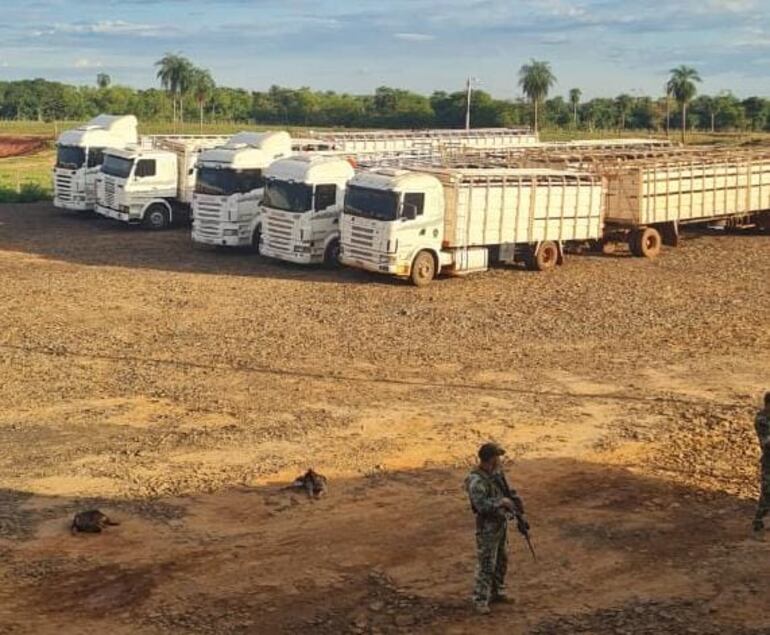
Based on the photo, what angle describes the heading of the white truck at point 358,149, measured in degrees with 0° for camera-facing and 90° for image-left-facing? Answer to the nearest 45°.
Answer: approximately 45°

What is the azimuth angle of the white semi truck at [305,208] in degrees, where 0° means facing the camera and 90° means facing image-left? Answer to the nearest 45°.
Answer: approximately 45°

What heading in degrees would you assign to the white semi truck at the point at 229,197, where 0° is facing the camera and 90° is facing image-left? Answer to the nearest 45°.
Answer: approximately 45°

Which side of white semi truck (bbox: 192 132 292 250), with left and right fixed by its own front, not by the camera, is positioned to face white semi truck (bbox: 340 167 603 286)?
left

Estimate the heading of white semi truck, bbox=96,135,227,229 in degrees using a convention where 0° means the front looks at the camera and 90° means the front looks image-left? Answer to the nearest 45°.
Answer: approximately 45°

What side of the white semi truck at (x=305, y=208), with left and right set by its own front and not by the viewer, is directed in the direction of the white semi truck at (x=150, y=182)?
right

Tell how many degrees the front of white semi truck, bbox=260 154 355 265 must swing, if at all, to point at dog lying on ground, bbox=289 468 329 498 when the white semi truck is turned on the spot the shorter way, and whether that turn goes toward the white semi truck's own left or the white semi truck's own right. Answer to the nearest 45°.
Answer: approximately 45° to the white semi truck's own left
